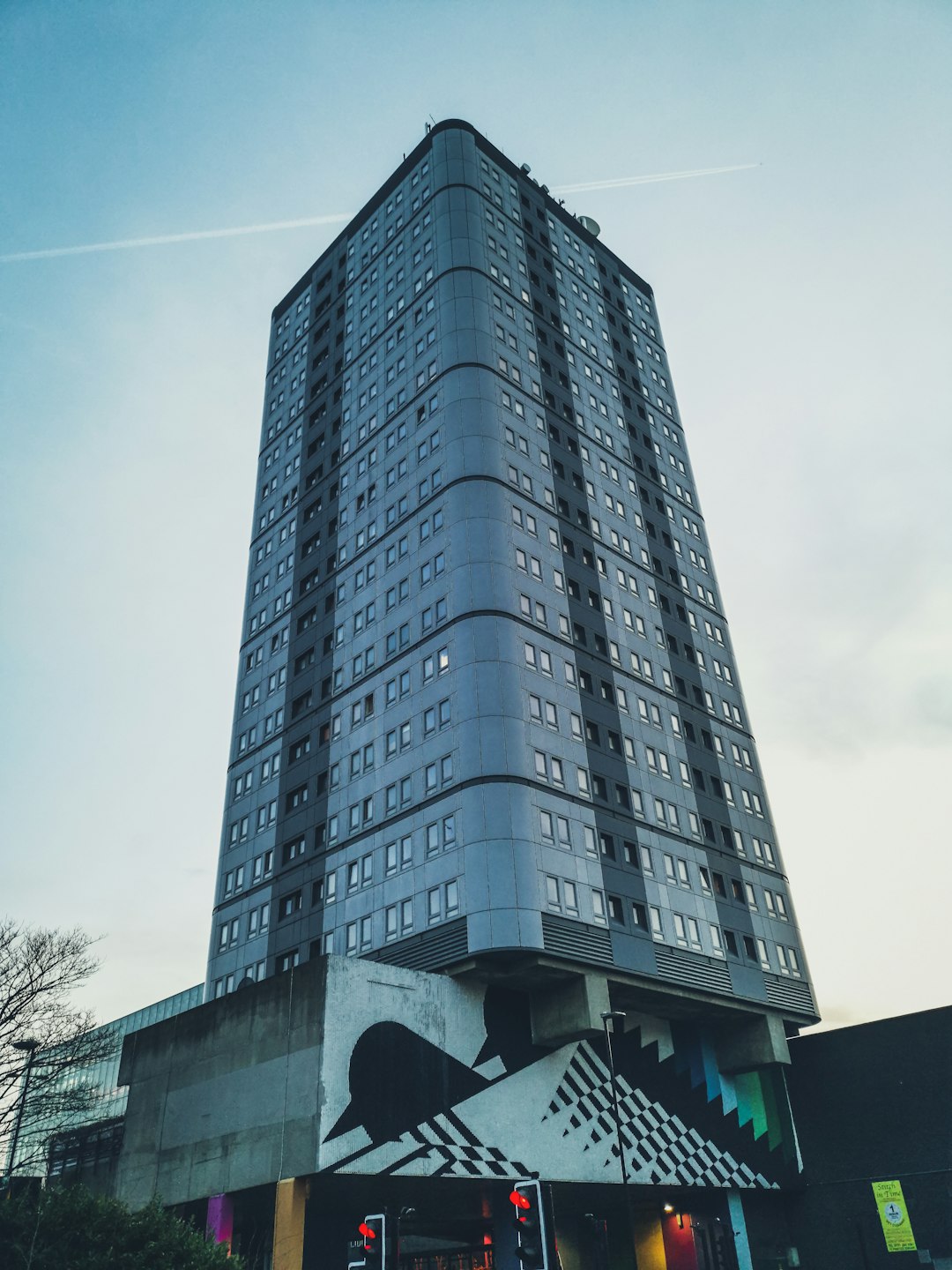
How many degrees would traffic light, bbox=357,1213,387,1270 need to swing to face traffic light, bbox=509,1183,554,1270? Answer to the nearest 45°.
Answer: approximately 135° to its left

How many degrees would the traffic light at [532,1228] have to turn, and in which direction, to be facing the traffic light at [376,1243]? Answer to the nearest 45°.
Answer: approximately 45° to its right

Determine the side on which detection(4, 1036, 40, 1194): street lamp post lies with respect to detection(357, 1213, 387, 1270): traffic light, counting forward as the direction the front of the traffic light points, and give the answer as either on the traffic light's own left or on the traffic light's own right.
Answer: on the traffic light's own right

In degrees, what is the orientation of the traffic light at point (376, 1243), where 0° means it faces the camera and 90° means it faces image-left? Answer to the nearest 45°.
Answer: approximately 45°

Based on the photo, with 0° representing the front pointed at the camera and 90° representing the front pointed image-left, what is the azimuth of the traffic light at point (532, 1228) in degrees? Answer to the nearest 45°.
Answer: approximately 45°

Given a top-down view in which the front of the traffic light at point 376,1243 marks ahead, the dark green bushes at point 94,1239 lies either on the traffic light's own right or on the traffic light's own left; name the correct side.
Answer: on the traffic light's own right

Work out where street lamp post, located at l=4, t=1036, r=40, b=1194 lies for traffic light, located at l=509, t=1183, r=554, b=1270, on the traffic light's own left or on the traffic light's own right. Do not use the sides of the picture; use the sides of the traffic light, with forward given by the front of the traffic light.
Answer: on the traffic light's own right

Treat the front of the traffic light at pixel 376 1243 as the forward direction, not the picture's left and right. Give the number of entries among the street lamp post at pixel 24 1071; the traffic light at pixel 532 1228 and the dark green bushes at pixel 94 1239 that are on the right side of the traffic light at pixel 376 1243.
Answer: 2

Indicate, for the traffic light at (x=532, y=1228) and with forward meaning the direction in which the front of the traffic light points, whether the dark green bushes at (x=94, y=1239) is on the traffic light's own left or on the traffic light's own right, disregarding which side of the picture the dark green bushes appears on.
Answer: on the traffic light's own right
